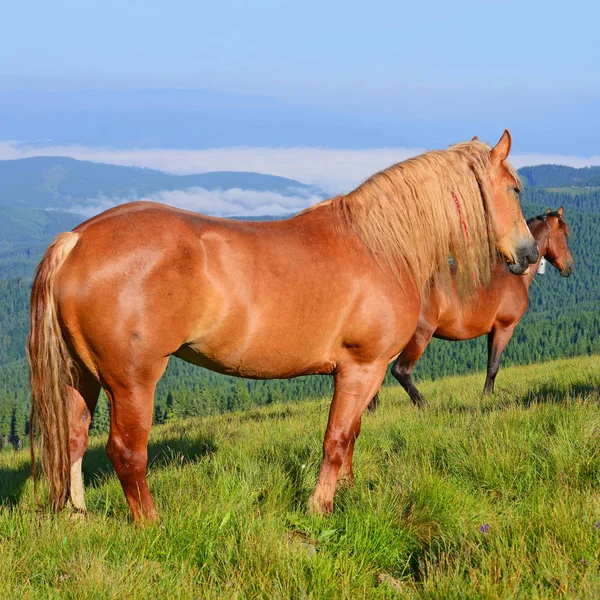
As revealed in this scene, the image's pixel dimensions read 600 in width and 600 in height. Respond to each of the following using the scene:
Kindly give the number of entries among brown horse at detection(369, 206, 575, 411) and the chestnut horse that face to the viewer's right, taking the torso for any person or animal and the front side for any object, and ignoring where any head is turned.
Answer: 2

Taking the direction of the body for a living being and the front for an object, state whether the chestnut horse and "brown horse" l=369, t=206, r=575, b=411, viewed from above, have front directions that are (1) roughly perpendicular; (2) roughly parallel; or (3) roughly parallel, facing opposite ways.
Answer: roughly parallel

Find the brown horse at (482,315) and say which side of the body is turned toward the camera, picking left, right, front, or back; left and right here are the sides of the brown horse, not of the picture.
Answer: right

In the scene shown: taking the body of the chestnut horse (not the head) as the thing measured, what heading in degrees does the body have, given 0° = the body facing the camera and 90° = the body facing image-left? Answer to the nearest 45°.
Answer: approximately 270°

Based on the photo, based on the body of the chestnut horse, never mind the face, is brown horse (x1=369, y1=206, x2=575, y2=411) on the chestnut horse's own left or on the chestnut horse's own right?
on the chestnut horse's own left

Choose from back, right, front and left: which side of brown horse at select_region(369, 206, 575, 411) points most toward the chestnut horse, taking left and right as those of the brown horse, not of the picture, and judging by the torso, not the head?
right
